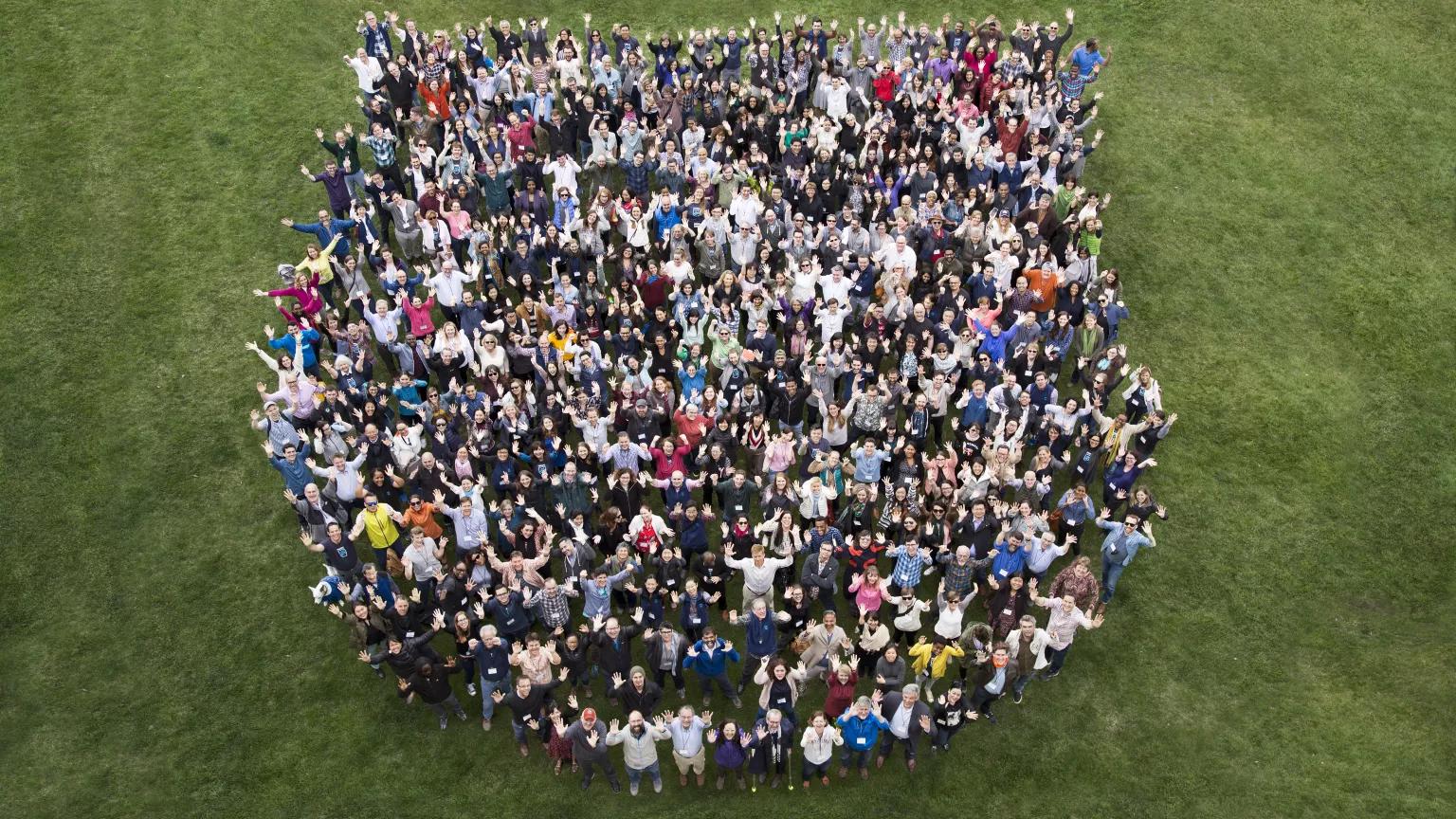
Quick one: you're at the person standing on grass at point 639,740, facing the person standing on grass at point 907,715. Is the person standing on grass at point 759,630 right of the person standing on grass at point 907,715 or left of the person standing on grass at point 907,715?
left

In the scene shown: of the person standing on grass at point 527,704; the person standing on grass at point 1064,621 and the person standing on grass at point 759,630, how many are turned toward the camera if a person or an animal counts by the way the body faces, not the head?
3

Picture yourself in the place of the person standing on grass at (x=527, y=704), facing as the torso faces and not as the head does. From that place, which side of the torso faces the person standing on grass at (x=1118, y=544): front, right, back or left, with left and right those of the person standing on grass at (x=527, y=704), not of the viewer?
left

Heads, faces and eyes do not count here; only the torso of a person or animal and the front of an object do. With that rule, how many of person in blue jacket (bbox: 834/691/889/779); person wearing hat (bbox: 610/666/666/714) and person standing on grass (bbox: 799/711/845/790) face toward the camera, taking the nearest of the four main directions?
3

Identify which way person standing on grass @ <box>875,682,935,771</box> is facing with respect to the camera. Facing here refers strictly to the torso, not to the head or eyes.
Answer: toward the camera

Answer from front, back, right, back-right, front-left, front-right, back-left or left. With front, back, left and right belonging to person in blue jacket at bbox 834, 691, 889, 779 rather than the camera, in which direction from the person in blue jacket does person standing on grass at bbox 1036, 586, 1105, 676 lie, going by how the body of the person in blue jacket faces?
back-left

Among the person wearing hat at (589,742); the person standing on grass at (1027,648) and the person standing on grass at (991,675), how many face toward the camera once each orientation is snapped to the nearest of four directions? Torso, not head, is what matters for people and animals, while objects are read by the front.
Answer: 3

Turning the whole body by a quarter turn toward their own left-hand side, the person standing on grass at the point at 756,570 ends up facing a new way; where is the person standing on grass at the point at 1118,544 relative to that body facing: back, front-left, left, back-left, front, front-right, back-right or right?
front

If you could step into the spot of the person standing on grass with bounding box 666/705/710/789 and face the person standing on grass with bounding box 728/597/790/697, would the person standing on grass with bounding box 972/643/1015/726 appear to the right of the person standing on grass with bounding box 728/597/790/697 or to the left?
right

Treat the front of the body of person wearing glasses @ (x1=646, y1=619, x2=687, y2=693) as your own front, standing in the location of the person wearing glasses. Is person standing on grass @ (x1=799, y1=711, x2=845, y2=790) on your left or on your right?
on your left

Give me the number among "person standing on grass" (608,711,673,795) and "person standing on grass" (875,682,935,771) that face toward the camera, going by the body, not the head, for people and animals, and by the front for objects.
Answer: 2

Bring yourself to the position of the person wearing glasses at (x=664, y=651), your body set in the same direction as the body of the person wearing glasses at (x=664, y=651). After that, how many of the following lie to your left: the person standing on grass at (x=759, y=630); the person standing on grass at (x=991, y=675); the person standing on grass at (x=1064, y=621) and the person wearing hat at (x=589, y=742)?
3

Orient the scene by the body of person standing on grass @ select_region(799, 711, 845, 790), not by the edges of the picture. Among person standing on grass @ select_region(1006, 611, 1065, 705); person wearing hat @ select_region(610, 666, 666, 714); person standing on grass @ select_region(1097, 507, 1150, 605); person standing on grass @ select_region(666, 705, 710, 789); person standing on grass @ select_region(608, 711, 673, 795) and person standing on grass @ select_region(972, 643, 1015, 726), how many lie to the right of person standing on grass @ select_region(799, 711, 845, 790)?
3

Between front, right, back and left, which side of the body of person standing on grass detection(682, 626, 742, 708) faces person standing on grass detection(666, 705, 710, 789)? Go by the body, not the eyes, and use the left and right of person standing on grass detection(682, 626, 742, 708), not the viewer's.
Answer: front

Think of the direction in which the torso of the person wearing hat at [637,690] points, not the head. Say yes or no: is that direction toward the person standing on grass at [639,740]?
yes

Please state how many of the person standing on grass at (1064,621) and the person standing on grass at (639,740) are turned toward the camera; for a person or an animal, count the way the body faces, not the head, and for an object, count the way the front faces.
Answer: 2

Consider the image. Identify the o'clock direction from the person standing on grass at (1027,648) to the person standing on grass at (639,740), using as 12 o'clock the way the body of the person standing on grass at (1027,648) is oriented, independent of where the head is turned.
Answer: the person standing on grass at (639,740) is roughly at 2 o'clock from the person standing on grass at (1027,648).

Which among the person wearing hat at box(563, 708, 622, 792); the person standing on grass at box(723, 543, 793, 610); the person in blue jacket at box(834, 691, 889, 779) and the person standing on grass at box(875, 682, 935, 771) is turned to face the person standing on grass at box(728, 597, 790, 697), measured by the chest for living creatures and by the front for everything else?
the person standing on grass at box(723, 543, 793, 610)
